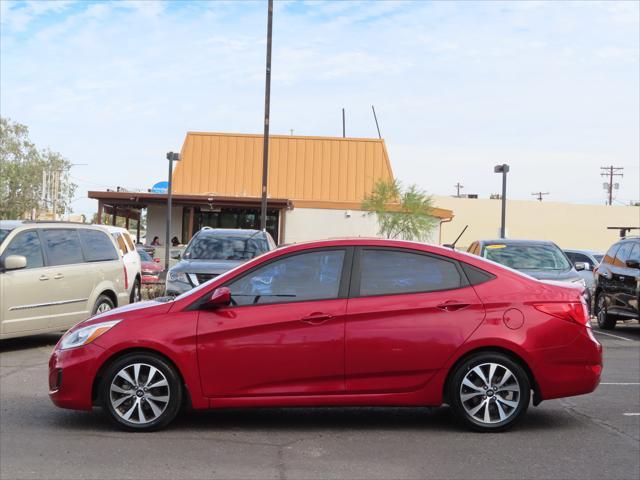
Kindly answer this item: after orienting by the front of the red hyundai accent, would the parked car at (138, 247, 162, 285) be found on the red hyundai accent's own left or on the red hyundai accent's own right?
on the red hyundai accent's own right

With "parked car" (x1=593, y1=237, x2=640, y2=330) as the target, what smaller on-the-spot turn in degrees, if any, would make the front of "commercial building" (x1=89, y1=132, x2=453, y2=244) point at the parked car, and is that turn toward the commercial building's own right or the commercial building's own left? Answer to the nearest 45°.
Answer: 0° — it already faces it

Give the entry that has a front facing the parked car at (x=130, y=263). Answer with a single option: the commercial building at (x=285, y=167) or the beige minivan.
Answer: the commercial building

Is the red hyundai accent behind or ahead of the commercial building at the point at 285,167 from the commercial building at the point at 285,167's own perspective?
ahead

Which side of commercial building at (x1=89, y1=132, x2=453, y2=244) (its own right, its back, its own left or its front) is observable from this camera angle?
front

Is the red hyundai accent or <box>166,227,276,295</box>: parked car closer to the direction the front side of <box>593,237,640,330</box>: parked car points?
the red hyundai accent

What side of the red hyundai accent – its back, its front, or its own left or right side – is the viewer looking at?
left

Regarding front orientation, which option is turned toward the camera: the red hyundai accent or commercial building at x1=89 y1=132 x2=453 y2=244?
the commercial building

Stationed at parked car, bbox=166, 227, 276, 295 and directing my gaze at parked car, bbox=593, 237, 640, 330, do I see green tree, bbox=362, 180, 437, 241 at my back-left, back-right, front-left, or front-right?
front-left

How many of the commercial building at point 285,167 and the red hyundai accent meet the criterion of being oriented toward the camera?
1

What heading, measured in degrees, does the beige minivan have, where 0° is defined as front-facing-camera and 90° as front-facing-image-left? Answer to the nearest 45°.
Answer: approximately 45°

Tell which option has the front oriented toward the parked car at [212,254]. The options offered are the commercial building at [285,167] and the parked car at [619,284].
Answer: the commercial building
